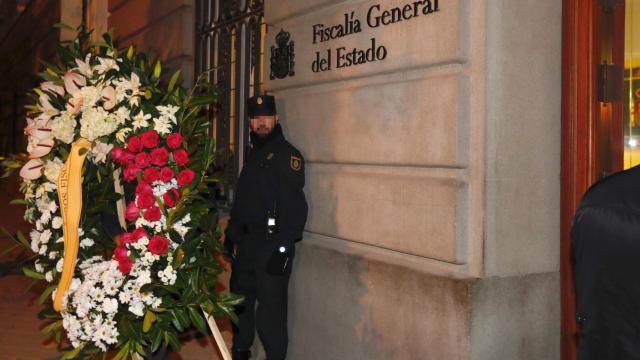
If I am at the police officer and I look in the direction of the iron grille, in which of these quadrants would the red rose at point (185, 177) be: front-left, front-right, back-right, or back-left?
back-left

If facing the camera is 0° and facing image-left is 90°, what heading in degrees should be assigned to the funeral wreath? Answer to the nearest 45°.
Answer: approximately 45°

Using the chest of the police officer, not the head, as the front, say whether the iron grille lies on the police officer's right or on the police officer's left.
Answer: on the police officer's right

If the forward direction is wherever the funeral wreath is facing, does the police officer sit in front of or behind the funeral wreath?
behind
